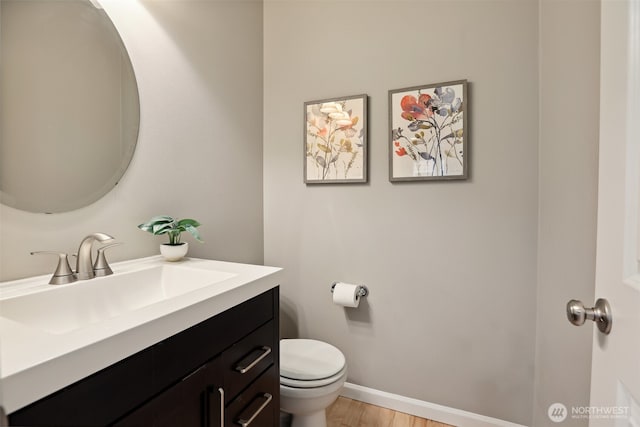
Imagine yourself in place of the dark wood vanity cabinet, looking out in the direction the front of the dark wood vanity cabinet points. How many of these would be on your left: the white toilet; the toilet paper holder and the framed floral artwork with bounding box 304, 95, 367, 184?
3

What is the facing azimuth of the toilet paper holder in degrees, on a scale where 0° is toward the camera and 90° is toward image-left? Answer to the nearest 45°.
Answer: approximately 45°

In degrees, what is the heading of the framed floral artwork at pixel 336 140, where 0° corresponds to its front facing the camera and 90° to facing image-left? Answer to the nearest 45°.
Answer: approximately 45°

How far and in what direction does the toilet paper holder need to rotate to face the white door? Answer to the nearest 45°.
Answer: approximately 45° to its left

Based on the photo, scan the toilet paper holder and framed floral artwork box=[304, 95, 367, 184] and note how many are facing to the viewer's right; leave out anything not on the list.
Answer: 0

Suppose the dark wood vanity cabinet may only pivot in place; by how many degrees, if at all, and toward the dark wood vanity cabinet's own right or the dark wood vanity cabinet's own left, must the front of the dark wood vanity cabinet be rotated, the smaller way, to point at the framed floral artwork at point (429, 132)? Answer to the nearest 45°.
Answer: approximately 45° to the dark wood vanity cabinet's own left

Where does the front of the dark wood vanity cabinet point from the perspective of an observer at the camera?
facing the viewer and to the right of the viewer

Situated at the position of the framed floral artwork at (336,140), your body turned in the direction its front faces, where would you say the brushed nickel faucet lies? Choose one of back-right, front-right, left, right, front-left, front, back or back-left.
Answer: front

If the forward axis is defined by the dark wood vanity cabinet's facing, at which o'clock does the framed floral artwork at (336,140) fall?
The framed floral artwork is roughly at 9 o'clock from the dark wood vanity cabinet.

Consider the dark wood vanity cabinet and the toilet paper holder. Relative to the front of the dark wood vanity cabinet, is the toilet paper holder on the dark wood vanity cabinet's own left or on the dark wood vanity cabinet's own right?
on the dark wood vanity cabinet's own left

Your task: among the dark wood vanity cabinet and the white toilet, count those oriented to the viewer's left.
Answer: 0
